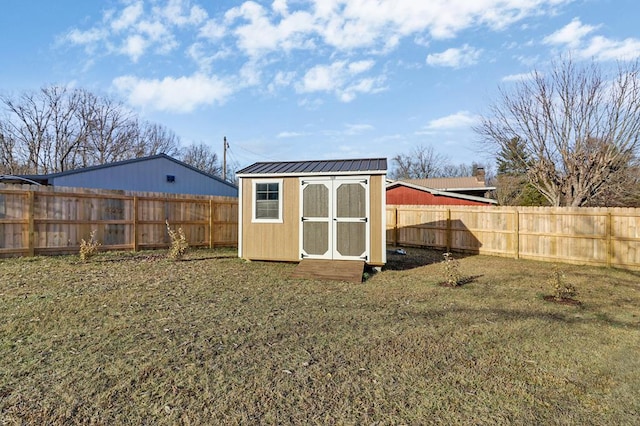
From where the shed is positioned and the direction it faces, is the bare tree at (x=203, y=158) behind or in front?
behind

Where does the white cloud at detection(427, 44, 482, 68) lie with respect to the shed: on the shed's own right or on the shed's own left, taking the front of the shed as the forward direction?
on the shed's own left

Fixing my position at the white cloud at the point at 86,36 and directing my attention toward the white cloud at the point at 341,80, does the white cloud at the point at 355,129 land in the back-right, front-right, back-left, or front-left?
front-left

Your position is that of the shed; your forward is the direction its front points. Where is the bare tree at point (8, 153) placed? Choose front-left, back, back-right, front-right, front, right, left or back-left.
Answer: back-right

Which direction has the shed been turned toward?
toward the camera

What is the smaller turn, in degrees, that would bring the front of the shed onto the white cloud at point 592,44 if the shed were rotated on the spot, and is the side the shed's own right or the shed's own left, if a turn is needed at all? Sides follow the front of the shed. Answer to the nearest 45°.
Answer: approximately 90° to the shed's own left

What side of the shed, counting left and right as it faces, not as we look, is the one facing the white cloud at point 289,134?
back

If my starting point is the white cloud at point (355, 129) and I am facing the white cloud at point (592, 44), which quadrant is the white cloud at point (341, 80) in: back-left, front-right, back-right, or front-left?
front-right

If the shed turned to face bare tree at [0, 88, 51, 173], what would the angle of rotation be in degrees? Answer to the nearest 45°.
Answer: approximately 135° to its right

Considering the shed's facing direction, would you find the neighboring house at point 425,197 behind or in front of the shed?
behind

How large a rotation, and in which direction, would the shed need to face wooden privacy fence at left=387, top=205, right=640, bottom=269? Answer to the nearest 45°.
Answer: approximately 90° to its left
